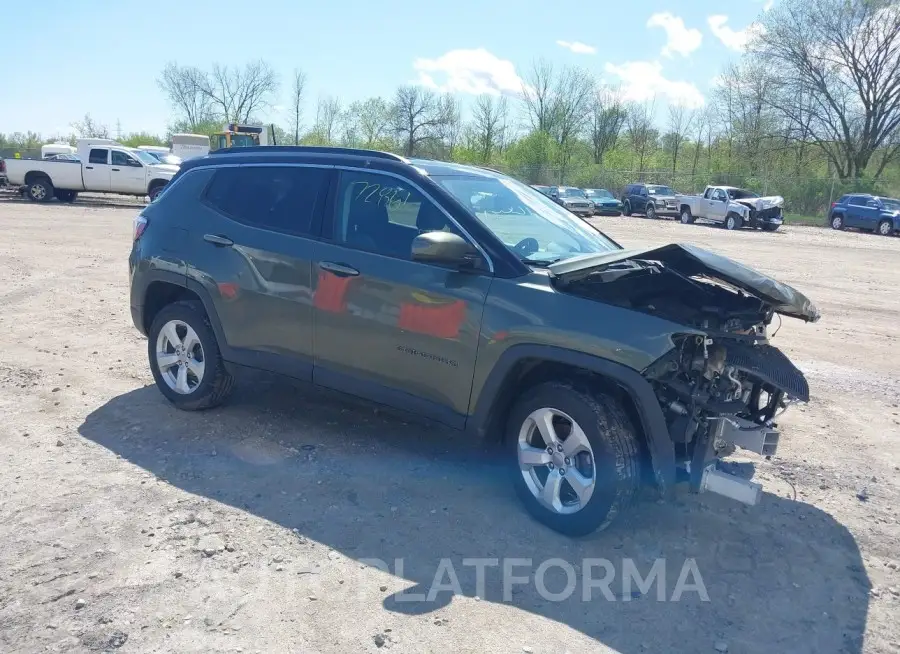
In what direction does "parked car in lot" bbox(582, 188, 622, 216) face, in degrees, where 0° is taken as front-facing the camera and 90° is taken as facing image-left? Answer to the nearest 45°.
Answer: approximately 315°

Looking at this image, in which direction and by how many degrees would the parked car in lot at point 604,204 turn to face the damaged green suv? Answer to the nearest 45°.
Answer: approximately 45° to its right

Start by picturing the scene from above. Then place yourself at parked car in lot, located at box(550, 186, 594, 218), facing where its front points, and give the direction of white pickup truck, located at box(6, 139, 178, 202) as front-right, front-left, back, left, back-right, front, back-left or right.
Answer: right

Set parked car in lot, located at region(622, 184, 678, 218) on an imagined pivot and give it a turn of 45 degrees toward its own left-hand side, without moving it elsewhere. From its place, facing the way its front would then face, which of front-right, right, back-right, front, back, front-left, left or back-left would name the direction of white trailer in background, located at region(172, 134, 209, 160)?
back

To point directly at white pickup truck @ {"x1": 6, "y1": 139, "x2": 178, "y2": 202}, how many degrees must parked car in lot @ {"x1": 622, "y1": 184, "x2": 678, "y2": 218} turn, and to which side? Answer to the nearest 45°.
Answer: approximately 90° to its right

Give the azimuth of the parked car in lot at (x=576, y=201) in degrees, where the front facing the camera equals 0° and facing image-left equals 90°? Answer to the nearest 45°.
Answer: approximately 315°

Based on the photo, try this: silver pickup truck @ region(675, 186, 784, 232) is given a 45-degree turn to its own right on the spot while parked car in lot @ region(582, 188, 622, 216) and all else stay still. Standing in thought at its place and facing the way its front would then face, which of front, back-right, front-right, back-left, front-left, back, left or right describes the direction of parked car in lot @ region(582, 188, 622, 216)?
back-right

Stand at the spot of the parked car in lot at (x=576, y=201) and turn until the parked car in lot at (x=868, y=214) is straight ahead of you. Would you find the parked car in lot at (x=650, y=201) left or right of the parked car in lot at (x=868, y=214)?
left

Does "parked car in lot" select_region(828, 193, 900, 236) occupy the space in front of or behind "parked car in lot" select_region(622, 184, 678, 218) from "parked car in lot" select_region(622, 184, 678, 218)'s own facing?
in front

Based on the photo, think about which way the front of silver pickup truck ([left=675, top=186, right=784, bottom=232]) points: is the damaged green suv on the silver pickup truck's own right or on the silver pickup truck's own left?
on the silver pickup truck's own right

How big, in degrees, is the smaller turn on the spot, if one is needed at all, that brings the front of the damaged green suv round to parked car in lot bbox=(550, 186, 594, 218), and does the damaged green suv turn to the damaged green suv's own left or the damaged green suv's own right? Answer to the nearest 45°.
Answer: approximately 135° to the damaged green suv's own left

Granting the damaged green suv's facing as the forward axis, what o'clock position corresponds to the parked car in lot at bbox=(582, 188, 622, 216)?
The parked car in lot is roughly at 8 o'clock from the damaged green suv.

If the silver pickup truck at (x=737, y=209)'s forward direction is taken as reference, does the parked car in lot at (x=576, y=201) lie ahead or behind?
behind

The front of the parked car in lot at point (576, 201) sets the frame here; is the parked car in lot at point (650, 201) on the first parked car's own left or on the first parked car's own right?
on the first parked car's own left
